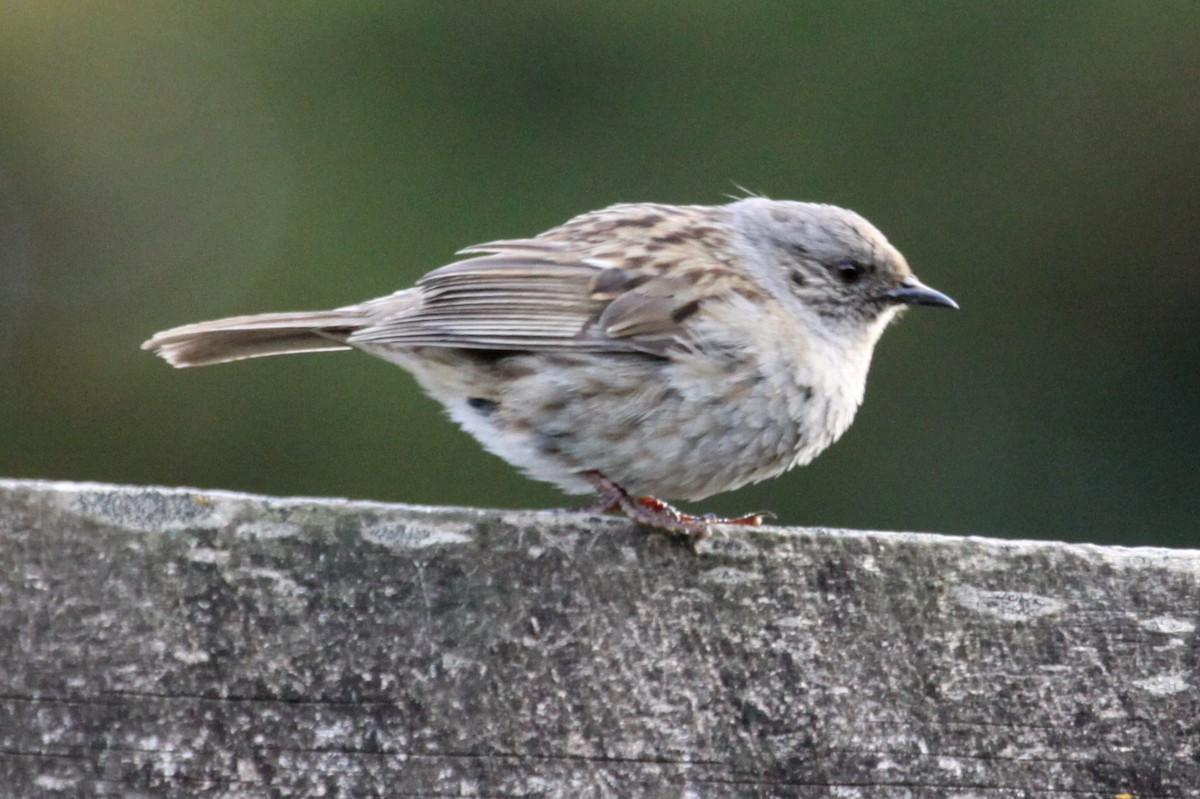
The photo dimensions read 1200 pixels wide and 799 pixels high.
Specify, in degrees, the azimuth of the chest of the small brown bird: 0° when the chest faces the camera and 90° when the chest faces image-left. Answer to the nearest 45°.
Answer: approximately 270°
